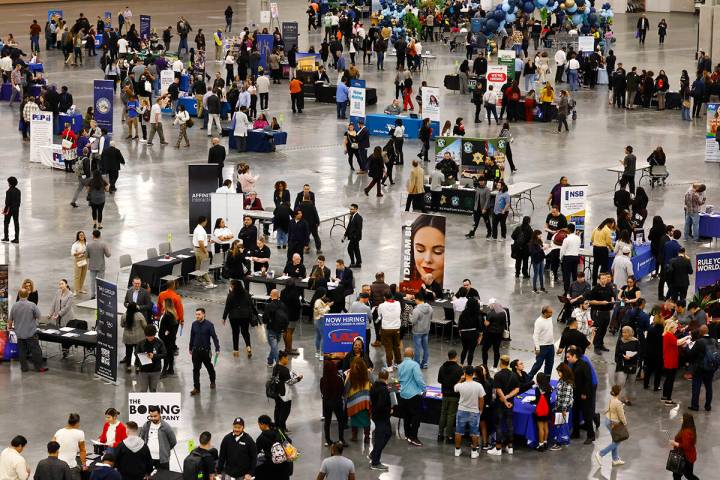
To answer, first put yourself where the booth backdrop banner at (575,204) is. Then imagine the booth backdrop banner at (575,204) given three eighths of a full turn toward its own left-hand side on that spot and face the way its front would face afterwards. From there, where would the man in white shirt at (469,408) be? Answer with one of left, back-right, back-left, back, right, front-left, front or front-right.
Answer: back-right

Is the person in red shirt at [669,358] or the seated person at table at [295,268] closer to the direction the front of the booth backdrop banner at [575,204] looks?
the person in red shirt

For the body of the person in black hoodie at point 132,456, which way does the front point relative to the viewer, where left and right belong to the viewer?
facing away from the viewer

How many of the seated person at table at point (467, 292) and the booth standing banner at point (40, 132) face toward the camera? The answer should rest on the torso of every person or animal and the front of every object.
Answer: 2

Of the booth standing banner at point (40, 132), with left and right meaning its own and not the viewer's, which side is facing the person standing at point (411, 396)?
front

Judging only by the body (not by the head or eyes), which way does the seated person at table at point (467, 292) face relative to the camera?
toward the camera

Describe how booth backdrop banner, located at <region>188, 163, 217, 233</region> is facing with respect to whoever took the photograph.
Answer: facing the viewer

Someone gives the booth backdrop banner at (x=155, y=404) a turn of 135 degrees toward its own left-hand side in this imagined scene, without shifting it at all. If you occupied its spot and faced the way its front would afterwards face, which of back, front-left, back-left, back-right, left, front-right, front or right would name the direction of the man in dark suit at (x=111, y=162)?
front-left

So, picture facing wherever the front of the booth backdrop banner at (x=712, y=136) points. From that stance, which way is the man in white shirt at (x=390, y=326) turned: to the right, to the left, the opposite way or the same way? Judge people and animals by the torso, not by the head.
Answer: the opposite way

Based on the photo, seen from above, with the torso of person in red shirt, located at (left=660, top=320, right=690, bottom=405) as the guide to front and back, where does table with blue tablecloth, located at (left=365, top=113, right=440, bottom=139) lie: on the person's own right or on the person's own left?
on the person's own left
